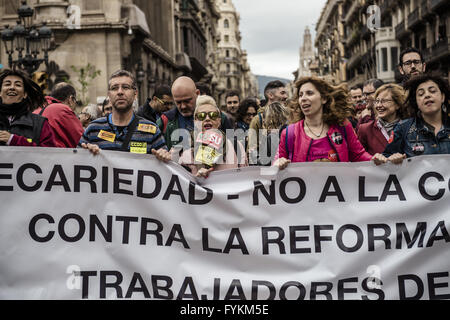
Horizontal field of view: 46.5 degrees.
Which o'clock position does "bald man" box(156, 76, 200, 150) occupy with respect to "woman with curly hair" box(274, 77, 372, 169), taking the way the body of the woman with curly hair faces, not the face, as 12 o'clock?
The bald man is roughly at 4 o'clock from the woman with curly hair.

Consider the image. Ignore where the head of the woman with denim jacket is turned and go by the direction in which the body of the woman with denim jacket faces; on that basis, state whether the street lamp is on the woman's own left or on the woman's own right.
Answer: on the woman's own right

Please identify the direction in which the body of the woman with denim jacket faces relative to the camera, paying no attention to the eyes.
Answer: toward the camera

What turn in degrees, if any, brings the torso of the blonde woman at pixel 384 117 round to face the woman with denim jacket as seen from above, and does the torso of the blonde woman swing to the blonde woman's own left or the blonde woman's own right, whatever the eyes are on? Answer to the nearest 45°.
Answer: approximately 45° to the blonde woman's own left

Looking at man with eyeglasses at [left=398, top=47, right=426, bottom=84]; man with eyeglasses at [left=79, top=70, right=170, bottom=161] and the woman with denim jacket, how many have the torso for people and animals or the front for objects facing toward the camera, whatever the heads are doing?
3

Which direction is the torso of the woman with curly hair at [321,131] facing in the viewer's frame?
toward the camera

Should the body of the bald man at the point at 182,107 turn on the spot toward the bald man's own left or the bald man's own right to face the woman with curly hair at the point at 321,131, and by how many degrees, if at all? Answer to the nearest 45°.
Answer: approximately 45° to the bald man's own left

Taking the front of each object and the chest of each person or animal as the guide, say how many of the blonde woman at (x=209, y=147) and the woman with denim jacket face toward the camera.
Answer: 2

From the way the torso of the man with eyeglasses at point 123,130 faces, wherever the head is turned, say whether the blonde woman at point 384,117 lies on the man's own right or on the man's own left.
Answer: on the man's own left

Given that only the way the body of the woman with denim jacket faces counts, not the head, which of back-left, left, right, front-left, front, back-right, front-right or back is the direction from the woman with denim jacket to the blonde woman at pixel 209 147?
right

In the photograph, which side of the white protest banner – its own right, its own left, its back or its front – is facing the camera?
front
